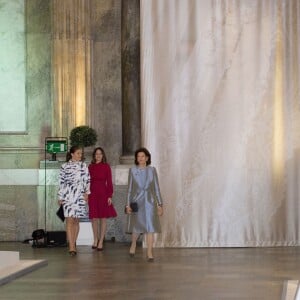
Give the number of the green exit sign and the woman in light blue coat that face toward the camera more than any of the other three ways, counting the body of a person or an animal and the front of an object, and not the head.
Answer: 2

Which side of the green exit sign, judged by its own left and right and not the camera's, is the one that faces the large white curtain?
left

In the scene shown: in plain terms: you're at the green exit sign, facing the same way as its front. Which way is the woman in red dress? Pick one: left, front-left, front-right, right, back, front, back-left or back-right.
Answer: front-left

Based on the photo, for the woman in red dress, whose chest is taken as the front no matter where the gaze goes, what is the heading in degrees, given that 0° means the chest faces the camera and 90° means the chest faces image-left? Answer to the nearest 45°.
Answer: approximately 0°

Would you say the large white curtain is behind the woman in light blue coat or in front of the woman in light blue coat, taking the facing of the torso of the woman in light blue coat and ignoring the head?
behind

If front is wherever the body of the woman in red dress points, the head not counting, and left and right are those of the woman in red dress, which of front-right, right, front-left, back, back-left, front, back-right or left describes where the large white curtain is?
left
